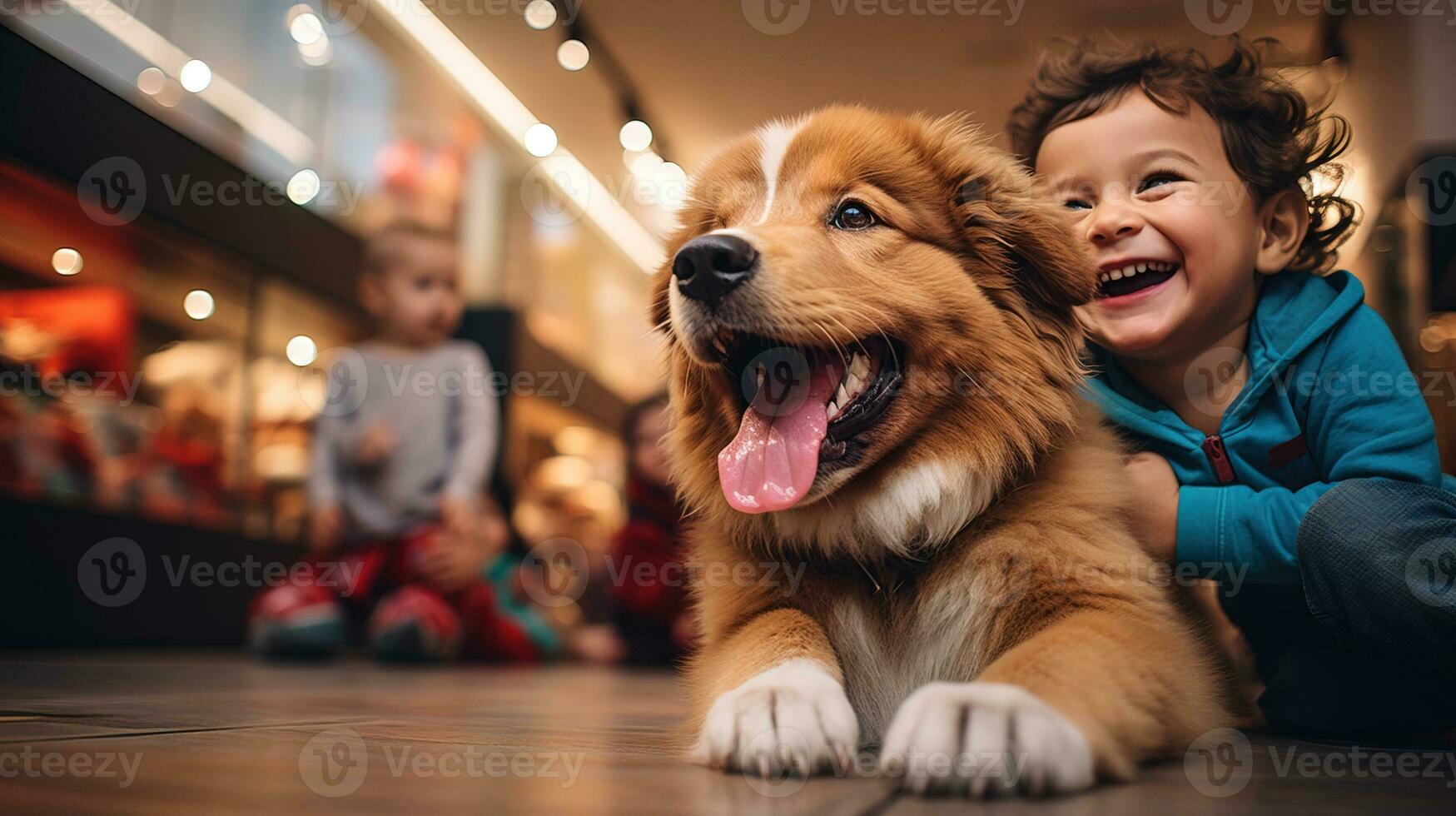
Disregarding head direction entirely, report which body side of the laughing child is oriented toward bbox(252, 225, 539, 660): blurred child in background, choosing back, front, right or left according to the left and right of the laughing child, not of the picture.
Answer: right

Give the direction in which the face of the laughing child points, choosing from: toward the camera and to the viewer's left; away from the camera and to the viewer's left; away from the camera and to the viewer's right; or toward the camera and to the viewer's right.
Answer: toward the camera and to the viewer's left

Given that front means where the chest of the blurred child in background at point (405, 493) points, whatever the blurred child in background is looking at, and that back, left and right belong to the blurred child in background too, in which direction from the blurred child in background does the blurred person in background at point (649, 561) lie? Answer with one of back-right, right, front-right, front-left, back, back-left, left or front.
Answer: left

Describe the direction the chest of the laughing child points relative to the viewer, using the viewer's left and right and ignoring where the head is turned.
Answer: facing the viewer and to the left of the viewer

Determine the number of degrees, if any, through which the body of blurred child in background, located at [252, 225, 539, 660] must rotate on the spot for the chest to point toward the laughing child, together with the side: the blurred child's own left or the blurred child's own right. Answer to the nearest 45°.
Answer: approximately 45° to the blurred child's own left

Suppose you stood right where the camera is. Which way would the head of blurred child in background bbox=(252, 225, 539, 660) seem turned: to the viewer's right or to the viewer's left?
to the viewer's right

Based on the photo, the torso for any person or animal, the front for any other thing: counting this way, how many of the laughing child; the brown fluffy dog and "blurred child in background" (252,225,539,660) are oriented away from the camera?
0

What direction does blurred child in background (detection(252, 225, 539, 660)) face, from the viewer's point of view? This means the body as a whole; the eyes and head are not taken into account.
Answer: toward the camera

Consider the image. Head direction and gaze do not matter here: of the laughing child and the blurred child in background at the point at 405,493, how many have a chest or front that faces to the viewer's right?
0

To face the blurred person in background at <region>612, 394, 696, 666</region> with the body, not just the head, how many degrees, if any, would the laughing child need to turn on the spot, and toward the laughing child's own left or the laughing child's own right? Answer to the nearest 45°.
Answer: approximately 90° to the laughing child's own right

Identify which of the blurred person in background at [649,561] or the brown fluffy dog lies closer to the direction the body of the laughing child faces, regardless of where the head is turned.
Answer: the brown fluffy dog

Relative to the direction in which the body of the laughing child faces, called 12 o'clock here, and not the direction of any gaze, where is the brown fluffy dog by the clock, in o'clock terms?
The brown fluffy dog is roughly at 12 o'clock from the laughing child.
